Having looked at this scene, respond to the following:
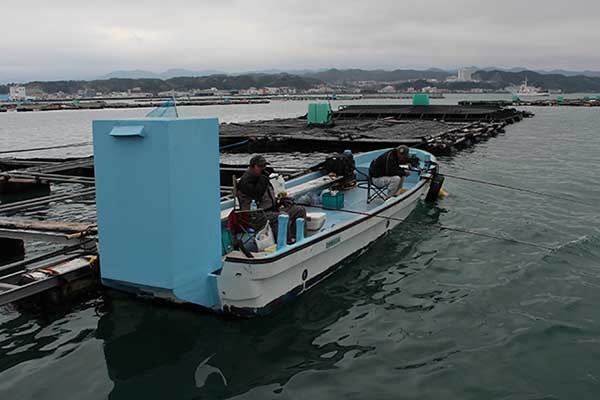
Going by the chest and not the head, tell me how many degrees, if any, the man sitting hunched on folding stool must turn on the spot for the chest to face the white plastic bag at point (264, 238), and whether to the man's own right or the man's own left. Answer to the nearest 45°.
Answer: approximately 90° to the man's own right

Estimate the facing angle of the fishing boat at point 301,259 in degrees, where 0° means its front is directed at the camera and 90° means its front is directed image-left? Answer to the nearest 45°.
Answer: approximately 225°

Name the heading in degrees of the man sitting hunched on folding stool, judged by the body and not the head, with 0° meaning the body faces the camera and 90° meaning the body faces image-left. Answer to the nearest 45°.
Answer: approximately 270°

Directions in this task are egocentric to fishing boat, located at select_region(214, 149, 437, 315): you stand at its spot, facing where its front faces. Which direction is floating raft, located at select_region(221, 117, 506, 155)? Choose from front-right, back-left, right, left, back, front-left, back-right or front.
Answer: front-left

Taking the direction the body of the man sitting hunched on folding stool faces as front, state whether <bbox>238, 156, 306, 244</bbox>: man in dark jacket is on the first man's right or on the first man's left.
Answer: on the first man's right
